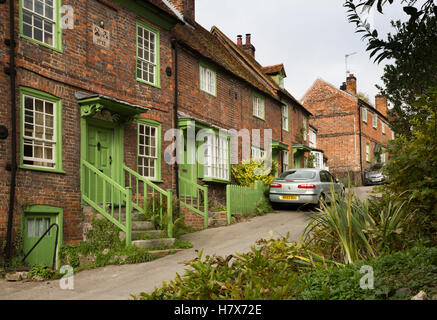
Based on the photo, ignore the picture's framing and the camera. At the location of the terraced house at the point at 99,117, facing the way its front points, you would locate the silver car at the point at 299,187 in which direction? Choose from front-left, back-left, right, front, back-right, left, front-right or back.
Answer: left

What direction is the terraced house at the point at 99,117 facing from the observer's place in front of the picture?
facing the viewer and to the right of the viewer

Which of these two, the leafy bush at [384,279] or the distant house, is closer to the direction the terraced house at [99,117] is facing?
the leafy bush

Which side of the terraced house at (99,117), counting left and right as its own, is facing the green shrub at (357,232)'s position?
front

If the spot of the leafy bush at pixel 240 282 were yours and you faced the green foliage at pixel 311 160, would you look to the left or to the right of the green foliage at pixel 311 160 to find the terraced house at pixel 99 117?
left

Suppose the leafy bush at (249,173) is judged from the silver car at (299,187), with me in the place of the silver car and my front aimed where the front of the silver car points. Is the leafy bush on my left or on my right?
on my left

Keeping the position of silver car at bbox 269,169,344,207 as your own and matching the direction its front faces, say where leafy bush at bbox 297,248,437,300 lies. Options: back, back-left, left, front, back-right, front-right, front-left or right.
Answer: back-right

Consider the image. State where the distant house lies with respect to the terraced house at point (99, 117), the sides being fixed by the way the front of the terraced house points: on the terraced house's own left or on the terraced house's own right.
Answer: on the terraced house's own left

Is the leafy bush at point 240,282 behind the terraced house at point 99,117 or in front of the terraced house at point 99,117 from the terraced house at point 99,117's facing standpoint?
in front

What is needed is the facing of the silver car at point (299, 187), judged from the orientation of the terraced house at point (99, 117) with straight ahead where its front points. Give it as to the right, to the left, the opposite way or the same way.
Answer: to the left

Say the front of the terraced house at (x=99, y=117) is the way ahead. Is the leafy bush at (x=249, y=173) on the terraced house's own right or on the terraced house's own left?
on the terraced house's own left

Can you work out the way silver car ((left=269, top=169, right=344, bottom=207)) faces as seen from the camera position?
facing away from the viewer and to the right of the viewer

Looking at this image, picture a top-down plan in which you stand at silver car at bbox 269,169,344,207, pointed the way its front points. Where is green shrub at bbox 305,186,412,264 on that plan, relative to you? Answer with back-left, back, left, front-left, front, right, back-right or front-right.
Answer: back-right

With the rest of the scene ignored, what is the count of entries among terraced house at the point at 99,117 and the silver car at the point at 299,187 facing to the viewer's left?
0

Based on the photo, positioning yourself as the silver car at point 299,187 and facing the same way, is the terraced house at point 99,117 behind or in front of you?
behind

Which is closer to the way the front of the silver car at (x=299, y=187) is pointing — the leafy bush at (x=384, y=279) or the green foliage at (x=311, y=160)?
the green foliage
